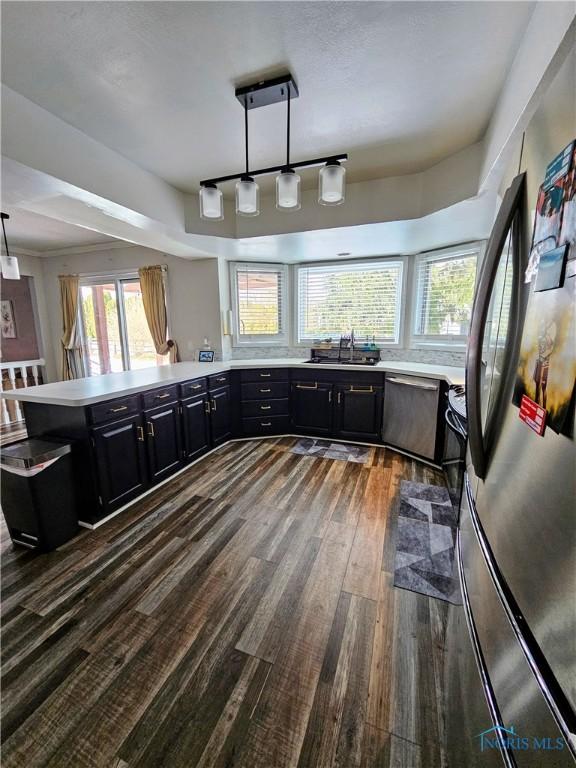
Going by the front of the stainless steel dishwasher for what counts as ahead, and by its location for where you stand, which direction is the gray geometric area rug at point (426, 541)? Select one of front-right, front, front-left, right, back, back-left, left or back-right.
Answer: front-left

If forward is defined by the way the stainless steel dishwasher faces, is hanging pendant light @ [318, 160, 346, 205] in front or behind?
in front

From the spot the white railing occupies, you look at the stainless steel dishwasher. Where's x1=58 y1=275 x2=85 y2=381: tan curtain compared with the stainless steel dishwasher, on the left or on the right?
left

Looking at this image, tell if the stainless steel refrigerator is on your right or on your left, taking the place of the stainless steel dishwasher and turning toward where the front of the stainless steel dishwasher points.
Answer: on your left

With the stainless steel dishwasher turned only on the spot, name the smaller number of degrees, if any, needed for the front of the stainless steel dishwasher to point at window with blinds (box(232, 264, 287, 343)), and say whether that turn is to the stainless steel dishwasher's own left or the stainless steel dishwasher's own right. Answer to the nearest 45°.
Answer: approximately 45° to the stainless steel dishwasher's own right

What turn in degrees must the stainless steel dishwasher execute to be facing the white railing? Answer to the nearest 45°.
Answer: approximately 45° to its right

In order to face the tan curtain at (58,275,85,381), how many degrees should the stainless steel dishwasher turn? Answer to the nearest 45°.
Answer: approximately 45° to its right

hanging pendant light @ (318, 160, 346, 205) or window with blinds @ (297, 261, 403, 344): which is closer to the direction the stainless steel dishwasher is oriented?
the hanging pendant light

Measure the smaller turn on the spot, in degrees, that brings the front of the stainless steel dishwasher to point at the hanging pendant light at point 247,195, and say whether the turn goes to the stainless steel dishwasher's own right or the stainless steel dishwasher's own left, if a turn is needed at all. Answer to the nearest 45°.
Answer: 0° — it already faces it

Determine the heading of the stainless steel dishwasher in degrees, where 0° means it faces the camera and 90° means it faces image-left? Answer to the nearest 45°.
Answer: approximately 45°
